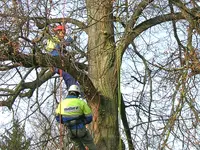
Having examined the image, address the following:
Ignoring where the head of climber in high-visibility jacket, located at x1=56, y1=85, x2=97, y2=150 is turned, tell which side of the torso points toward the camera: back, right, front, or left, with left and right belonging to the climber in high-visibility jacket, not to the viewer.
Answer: back

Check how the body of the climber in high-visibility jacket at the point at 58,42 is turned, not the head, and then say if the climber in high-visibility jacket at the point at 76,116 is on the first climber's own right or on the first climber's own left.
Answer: on the first climber's own left

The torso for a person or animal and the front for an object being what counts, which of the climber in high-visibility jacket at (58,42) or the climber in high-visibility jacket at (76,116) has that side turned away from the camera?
the climber in high-visibility jacket at (76,116)

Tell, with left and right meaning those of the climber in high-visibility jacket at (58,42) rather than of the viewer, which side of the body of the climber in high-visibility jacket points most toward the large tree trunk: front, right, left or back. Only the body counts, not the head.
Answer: left

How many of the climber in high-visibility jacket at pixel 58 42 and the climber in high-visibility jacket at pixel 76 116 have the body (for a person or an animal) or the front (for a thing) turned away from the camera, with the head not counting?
1
